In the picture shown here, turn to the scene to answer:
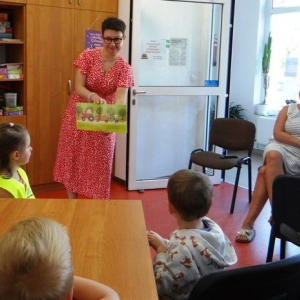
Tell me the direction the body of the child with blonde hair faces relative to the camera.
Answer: away from the camera

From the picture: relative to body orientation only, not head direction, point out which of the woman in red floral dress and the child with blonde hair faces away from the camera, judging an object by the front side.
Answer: the child with blonde hair

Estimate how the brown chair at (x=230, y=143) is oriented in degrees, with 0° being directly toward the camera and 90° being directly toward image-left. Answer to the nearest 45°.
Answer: approximately 45°

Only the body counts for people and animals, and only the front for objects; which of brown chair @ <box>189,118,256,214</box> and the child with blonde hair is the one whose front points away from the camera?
the child with blonde hair

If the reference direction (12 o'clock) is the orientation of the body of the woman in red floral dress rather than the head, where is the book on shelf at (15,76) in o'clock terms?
The book on shelf is roughly at 5 o'clock from the woman in red floral dress.

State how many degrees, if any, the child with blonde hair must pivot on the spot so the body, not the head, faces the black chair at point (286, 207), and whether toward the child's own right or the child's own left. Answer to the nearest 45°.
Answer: approximately 45° to the child's own right

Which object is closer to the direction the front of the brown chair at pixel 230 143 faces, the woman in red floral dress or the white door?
the woman in red floral dress

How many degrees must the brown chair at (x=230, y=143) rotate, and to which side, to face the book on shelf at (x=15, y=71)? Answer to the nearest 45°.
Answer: approximately 45° to its right

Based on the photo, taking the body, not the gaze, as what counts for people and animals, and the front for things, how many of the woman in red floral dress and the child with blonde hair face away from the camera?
1

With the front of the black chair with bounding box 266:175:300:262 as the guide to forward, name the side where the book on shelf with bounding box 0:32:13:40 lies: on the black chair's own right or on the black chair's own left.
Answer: on the black chair's own left

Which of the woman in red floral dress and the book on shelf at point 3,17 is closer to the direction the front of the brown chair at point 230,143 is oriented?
the woman in red floral dress

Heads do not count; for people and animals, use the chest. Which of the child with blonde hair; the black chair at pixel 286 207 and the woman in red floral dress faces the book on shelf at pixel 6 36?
the child with blonde hair

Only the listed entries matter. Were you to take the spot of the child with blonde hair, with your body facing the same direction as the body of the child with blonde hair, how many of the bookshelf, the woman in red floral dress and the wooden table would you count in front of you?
3

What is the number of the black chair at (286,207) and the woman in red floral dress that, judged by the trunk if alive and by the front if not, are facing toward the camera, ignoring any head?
1
